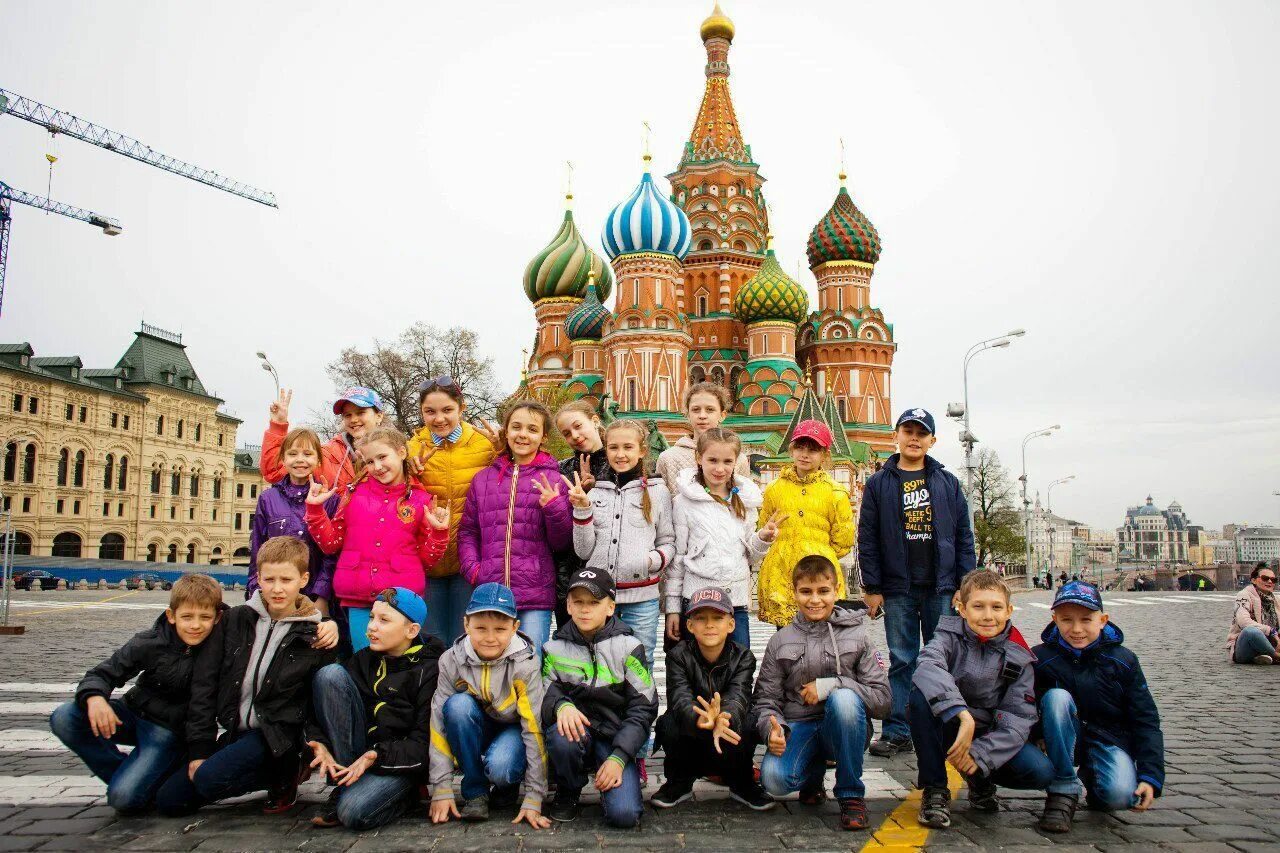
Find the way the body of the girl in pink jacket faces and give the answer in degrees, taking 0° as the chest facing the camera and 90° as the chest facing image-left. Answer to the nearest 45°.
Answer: approximately 0°

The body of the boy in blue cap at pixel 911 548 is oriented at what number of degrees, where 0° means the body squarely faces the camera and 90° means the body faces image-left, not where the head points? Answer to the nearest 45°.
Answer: approximately 0°

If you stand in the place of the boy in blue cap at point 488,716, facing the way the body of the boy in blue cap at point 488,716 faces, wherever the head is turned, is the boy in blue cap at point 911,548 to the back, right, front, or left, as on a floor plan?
left

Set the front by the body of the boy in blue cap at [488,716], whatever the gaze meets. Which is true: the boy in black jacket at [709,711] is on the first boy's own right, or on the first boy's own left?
on the first boy's own left

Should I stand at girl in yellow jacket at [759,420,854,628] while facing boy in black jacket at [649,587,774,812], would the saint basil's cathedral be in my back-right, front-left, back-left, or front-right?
back-right
